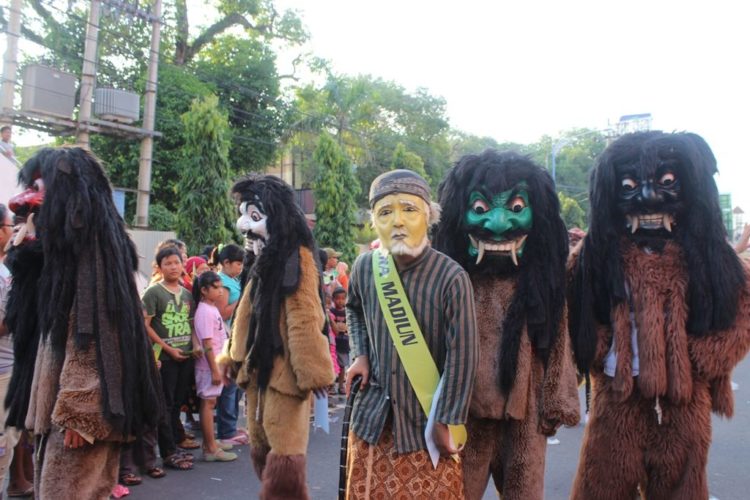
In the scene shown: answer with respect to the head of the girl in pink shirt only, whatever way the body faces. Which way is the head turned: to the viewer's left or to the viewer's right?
to the viewer's right

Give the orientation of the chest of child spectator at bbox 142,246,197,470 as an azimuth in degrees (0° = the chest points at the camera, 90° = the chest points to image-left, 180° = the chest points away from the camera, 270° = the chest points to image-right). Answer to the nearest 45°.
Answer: approximately 315°

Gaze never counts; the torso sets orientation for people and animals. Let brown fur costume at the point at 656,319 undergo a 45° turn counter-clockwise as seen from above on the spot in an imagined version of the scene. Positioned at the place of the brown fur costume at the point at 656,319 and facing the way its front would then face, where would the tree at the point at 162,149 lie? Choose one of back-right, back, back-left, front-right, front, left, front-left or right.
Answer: back

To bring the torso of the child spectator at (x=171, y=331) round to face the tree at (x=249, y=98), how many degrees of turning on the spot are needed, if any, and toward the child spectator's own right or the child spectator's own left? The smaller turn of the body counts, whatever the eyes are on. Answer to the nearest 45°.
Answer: approximately 135° to the child spectator's own left

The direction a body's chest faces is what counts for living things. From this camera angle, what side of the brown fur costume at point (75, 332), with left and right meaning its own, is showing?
left

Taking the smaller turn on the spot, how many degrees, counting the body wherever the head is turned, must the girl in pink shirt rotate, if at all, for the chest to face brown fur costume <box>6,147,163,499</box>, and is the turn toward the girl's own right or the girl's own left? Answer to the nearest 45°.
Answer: approximately 90° to the girl's own right

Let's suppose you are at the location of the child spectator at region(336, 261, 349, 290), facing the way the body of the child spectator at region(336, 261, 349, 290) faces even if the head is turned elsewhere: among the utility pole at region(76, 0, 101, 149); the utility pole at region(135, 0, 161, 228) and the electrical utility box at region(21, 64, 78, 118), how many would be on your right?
3

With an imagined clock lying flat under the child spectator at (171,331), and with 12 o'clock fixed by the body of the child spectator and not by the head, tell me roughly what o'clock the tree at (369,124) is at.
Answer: The tree is roughly at 8 o'clock from the child spectator.

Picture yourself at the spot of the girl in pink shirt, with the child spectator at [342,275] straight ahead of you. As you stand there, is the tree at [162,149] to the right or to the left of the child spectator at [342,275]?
left
